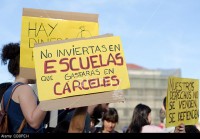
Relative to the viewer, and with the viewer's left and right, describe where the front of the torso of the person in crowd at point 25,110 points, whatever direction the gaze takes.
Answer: facing away from the viewer and to the right of the viewer

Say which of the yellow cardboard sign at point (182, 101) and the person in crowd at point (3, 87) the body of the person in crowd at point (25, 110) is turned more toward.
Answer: the yellow cardboard sign
